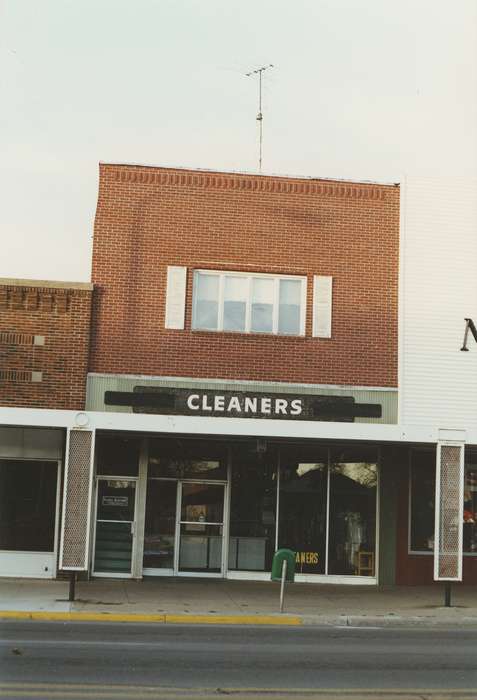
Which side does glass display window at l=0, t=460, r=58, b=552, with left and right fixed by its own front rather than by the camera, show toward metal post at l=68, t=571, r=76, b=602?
front

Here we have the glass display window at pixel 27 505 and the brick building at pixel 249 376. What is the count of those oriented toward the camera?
2

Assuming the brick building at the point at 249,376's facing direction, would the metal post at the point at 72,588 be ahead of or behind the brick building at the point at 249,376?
ahead

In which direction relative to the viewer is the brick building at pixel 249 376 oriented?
toward the camera

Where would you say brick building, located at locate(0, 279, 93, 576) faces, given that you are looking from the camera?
facing the viewer
